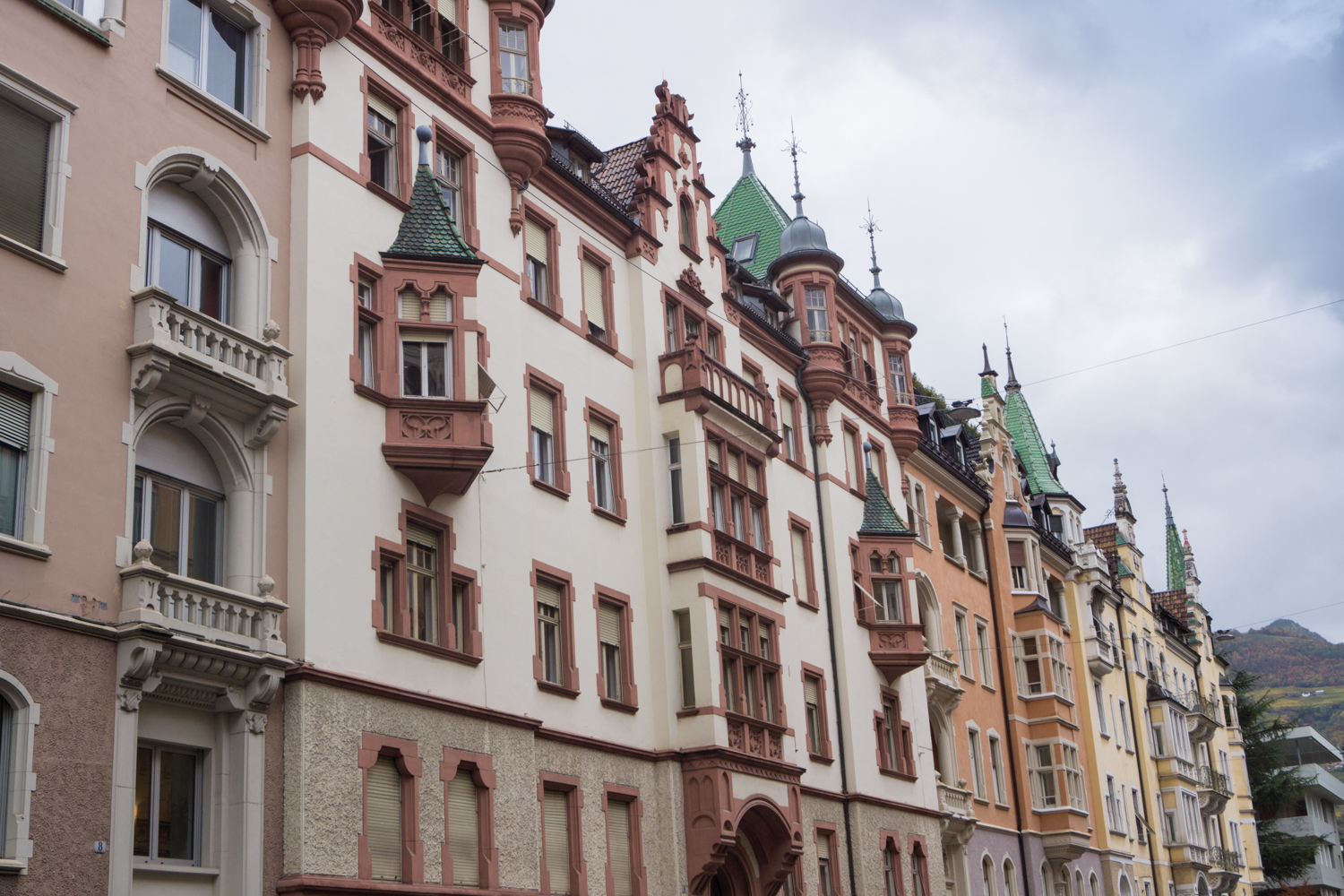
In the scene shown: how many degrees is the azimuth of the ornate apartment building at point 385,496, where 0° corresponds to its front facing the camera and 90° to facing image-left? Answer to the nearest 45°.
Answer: approximately 315°
